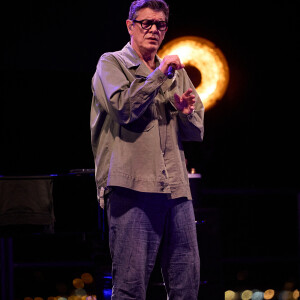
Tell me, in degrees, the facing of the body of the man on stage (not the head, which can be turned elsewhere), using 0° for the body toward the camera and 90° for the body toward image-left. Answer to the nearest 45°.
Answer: approximately 315°
